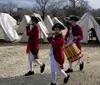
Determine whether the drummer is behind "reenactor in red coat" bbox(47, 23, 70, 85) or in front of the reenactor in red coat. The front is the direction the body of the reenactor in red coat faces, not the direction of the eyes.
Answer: behind

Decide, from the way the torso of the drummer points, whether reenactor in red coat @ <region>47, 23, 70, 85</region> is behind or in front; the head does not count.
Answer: in front

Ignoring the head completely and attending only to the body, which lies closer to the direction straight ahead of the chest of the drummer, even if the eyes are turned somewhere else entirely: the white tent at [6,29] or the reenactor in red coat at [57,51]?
the reenactor in red coat

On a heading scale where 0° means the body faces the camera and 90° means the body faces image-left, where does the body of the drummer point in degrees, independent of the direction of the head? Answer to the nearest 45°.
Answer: approximately 45°

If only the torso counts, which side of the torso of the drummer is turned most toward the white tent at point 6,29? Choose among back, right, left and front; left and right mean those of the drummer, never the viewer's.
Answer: right

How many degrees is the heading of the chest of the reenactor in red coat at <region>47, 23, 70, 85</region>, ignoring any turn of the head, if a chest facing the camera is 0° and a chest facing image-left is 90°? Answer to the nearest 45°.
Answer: approximately 45°

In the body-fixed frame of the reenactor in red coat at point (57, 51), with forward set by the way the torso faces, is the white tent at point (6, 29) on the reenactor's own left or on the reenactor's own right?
on the reenactor's own right
